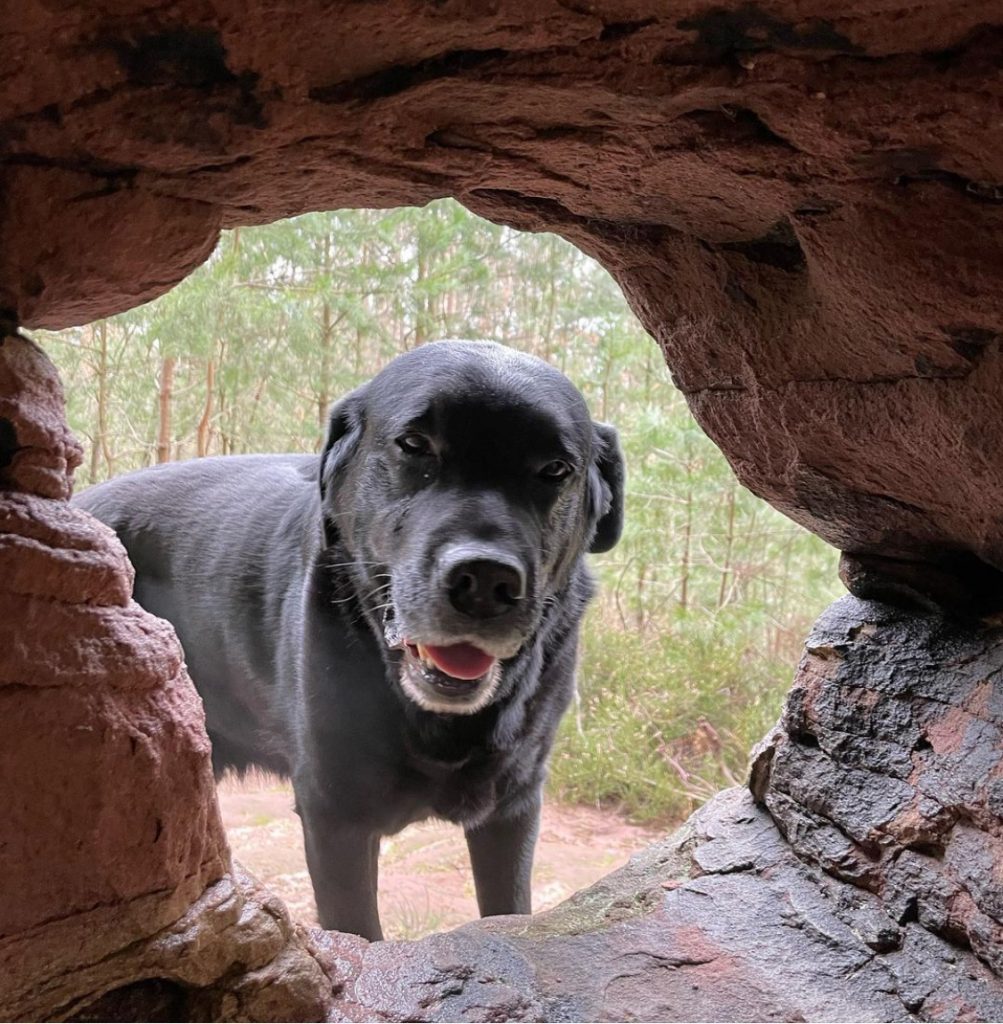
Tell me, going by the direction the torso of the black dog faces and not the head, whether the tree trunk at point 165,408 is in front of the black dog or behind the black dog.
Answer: behind

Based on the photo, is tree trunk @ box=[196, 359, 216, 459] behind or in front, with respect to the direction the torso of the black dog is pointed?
behind

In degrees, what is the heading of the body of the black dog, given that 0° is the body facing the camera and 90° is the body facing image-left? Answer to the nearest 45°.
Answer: approximately 315°
